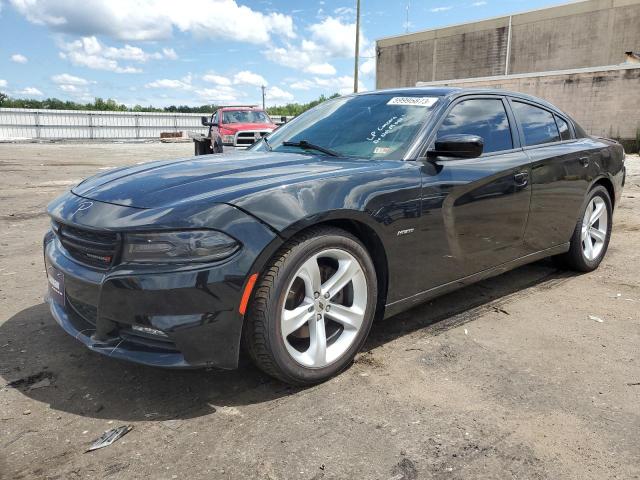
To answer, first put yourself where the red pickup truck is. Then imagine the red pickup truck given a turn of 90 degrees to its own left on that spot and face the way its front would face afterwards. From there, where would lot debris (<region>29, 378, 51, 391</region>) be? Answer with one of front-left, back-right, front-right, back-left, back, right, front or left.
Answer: back-right

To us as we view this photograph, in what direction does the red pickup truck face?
facing the viewer and to the right of the viewer

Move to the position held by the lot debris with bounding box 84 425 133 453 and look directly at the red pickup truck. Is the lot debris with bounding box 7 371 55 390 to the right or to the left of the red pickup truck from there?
left

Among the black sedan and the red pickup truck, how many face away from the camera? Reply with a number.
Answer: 0

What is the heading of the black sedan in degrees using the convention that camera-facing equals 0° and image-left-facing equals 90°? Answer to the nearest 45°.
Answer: approximately 45°

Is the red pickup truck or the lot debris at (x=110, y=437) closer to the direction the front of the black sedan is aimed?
the lot debris

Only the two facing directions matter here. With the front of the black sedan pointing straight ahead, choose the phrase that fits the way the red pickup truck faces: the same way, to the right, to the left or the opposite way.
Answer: to the left

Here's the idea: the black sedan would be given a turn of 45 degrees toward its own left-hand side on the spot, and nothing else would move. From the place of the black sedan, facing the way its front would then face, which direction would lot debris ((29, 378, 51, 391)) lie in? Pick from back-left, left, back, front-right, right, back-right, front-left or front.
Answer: right

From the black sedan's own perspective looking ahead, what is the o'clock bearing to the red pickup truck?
The red pickup truck is roughly at 4 o'clock from the black sedan.

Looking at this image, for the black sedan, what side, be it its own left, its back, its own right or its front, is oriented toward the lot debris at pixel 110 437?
front

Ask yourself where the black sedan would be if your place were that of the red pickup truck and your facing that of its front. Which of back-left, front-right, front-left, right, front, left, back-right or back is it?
front-right

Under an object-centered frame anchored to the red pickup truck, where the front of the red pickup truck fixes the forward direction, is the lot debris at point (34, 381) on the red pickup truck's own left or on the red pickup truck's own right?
on the red pickup truck's own right

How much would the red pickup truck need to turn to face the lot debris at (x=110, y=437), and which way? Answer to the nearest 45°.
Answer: approximately 45° to its right
